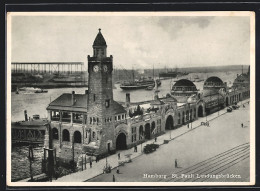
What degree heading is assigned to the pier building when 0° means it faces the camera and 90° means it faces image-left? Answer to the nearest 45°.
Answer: approximately 315°
